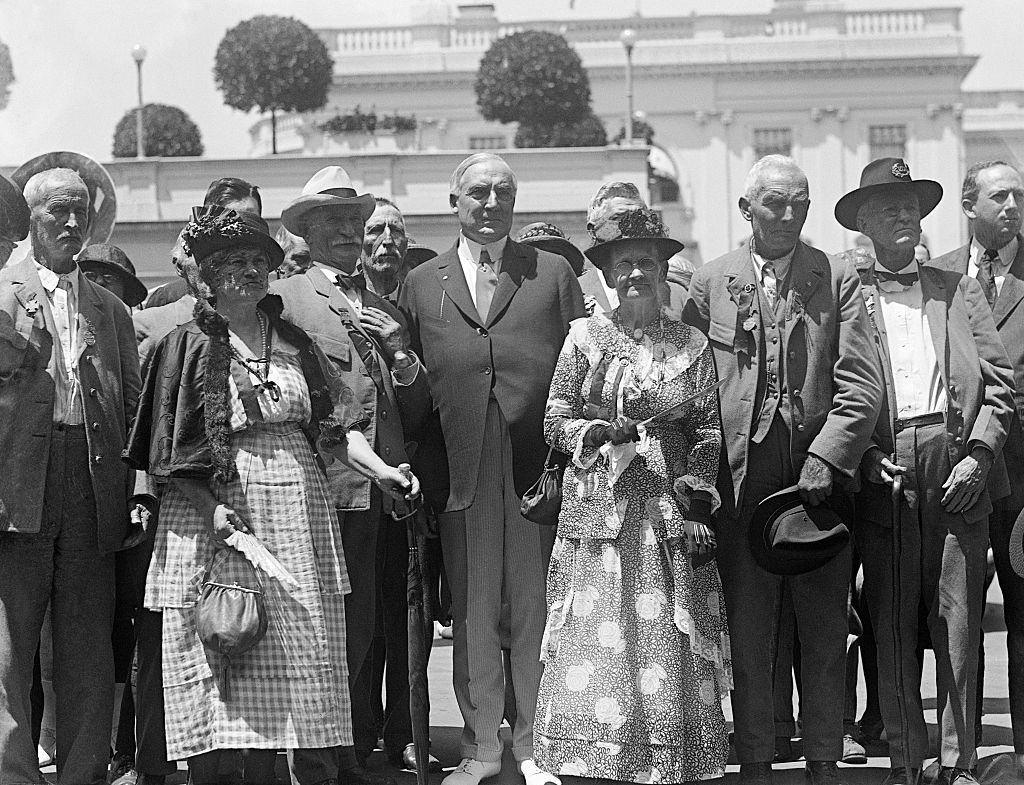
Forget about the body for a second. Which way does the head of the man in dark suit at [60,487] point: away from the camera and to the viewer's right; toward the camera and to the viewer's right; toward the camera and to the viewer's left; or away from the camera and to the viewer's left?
toward the camera and to the viewer's right

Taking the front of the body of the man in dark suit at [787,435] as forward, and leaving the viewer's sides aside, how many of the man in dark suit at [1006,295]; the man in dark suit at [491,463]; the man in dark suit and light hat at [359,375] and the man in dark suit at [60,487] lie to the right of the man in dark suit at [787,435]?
3

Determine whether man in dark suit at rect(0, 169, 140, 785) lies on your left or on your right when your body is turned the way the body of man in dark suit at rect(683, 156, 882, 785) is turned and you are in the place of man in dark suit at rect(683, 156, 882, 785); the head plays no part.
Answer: on your right

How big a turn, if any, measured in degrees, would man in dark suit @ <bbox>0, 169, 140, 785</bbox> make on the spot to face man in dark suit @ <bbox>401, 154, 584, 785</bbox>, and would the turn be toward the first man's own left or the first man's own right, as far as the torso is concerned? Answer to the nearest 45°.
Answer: approximately 90° to the first man's own left

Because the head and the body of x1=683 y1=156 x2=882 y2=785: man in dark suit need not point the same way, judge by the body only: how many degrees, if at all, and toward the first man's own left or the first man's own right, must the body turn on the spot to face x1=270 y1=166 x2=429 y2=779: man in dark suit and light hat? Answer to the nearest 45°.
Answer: approximately 90° to the first man's own right

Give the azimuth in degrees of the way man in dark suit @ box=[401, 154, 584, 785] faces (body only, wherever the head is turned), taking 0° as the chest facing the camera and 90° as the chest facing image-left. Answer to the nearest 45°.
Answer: approximately 0°

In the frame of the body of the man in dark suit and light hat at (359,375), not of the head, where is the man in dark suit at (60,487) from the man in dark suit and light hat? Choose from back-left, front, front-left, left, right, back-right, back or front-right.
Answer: back-right

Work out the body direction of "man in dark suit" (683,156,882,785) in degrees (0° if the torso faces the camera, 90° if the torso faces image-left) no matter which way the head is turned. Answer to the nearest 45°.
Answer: approximately 0°

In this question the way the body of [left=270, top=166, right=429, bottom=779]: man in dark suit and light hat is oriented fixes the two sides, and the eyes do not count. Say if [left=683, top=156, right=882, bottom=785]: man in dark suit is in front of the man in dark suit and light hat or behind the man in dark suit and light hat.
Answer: in front

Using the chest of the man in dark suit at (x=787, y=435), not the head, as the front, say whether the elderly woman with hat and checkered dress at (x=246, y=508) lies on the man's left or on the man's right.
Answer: on the man's right

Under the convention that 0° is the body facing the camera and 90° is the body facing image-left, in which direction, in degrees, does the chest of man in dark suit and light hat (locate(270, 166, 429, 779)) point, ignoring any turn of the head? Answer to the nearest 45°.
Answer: approximately 315°
